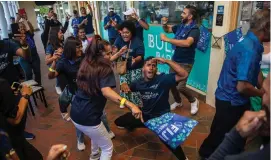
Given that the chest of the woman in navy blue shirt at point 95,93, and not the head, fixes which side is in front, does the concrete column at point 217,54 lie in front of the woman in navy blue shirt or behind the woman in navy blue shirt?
in front

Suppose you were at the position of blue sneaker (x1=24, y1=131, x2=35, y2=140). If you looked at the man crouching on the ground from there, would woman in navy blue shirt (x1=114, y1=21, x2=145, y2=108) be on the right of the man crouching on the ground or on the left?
left

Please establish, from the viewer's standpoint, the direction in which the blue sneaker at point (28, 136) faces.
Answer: facing to the right of the viewer

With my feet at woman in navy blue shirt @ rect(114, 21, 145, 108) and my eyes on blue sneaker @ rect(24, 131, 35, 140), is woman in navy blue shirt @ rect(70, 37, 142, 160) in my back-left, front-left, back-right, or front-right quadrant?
front-left

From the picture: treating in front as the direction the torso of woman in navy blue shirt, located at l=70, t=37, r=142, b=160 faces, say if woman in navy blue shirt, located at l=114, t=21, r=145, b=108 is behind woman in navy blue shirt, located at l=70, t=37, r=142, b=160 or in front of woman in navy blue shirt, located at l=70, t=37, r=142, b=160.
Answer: in front

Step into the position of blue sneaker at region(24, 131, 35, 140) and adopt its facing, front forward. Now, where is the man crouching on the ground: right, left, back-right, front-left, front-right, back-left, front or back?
front-right

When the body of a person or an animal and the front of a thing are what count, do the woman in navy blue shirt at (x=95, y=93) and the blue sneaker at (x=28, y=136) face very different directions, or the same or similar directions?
same or similar directions

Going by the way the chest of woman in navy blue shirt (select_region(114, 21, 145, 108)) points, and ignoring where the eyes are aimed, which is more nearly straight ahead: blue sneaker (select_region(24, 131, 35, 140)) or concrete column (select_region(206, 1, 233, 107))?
the blue sneaker

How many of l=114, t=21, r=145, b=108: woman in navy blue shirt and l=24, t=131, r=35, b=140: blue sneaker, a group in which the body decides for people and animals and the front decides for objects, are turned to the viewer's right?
1

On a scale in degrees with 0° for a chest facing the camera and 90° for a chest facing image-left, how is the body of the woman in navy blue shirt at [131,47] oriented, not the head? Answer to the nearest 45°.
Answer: approximately 45°

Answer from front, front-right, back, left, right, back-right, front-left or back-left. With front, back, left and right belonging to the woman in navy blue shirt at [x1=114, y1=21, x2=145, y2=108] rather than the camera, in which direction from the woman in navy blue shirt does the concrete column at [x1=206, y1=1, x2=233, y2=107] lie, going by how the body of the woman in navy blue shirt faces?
back-left

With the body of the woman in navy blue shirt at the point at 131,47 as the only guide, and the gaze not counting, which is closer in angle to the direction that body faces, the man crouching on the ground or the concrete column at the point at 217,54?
the man crouching on the ground

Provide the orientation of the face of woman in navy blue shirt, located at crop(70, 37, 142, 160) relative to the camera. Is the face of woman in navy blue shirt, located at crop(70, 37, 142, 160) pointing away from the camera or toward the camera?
away from the camera

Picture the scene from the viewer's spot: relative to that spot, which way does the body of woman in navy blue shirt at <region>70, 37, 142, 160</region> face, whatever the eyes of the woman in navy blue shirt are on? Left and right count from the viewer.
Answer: facing away from the viewer and to the right of the viewer
